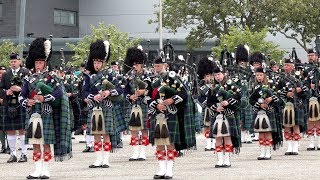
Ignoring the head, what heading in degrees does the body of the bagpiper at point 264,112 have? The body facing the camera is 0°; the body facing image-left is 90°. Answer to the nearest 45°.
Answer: approximately 45°

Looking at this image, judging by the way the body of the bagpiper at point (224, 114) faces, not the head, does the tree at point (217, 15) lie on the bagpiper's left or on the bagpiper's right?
on the bagpiper's right

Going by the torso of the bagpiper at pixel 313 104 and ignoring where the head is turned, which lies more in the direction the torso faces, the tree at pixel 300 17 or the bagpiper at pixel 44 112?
the bagpiper

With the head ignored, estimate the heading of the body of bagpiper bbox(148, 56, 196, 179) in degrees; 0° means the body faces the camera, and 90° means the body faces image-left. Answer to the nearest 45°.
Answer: approximately 45°

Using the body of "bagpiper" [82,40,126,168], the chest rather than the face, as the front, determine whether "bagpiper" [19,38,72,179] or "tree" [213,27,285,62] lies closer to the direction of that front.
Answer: the bagpiper

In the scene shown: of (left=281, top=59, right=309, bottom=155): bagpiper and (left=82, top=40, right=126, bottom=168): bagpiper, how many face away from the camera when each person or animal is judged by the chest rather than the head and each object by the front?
0
